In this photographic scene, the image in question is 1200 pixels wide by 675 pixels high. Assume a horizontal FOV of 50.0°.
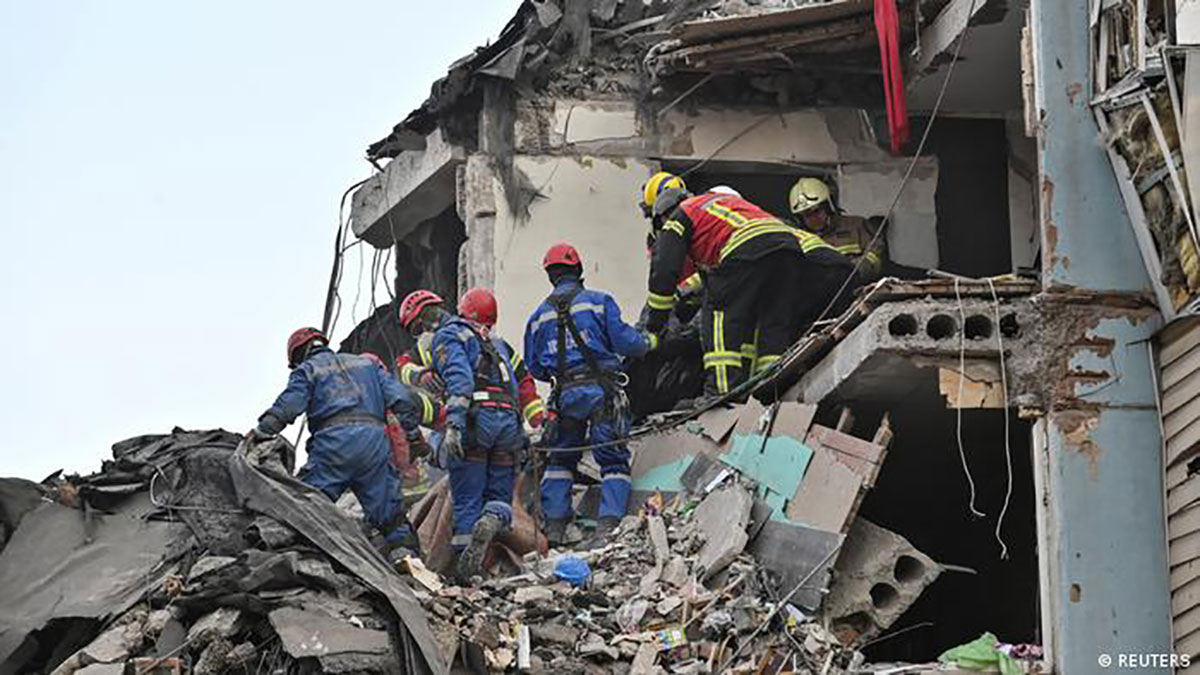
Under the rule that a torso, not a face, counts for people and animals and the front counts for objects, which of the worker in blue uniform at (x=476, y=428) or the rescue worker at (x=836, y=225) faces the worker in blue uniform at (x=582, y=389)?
the rescue worker

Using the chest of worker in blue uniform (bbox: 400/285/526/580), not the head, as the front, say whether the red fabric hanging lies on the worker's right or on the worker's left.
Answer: on the worker's right

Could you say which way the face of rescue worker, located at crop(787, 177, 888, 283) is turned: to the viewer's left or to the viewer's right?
to the viewer's left

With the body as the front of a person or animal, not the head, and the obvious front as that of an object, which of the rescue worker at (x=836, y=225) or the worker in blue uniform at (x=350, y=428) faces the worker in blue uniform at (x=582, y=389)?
the rescue worker

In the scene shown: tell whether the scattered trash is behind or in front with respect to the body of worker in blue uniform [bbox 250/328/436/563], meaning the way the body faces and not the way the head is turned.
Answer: behind

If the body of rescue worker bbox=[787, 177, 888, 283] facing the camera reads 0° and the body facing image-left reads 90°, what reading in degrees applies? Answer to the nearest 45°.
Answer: approximately 45°

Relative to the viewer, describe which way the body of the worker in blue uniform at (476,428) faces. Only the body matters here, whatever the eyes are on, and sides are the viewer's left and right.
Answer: facing away from the viewer and to the left of the viewer
